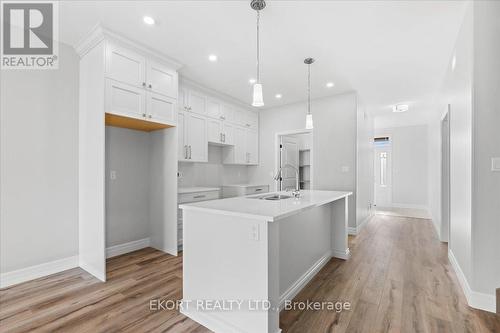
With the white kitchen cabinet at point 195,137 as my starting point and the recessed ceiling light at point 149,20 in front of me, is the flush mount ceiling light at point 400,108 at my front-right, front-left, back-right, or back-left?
back-left

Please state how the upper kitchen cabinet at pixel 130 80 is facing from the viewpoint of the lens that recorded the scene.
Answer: facing the viewer and to the right of the viewer

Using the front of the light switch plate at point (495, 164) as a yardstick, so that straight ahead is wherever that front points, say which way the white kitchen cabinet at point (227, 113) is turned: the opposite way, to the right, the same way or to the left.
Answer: to the left

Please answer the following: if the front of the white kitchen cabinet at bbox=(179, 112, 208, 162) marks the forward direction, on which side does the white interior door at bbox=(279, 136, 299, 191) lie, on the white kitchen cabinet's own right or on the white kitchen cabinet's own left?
on the white kitchen cabinet's own left

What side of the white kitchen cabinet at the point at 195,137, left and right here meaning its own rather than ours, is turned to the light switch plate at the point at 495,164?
front

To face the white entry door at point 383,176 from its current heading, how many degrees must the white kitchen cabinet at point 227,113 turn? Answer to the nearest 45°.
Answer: approximately 90° to its left

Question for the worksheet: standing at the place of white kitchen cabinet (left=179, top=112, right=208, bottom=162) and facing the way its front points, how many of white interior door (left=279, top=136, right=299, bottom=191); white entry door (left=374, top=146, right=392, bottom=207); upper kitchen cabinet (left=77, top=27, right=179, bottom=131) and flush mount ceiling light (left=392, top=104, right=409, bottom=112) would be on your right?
1

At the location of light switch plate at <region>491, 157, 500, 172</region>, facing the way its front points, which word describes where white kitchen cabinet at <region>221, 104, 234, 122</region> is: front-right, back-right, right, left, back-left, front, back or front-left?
right

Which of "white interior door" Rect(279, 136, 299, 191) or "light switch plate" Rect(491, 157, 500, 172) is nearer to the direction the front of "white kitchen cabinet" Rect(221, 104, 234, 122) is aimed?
the light switch plate

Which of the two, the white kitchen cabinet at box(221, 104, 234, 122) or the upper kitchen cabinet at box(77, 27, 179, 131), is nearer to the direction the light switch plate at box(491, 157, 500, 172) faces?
the upper kitchen cabinet

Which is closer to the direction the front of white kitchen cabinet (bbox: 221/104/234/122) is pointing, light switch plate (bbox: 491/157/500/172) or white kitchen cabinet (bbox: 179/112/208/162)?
the light switch plate

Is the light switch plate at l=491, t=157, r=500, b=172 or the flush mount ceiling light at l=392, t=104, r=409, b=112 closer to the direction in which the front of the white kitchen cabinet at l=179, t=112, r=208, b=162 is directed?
the light switch plate

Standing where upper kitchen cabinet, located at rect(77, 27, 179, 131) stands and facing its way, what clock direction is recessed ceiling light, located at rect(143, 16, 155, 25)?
The recessed ceiling light is roughly at 1 o'clock from the upper kitchen cabinet.

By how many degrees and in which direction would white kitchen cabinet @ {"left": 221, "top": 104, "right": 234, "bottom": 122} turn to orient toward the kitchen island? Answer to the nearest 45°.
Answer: approximately 45° to its right

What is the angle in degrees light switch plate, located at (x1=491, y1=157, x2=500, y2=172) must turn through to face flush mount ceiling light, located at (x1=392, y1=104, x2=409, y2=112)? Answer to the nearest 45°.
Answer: approximately 135° to its right

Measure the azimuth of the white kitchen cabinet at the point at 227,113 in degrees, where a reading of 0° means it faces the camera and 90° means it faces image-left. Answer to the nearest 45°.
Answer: approximately 315°
